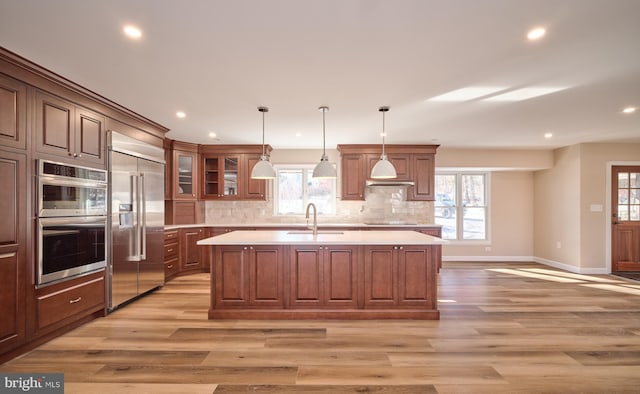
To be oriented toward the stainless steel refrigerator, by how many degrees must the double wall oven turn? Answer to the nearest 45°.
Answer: approximately 90° to its left

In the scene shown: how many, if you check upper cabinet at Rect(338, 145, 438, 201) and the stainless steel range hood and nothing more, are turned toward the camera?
2

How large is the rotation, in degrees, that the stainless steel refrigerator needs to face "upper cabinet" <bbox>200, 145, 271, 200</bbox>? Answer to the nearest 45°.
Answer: approximately 90° to its left

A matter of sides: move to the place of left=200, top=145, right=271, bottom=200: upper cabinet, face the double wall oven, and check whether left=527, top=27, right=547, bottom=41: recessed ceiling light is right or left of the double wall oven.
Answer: left

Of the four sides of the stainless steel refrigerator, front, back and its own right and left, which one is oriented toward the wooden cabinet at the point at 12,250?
right

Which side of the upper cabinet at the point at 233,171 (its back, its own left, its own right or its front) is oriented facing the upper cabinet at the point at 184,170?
right

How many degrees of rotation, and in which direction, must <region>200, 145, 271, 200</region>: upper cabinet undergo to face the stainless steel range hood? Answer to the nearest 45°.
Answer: approximately 90° to its left

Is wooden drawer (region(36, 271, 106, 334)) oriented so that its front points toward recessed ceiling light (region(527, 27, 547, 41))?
yes

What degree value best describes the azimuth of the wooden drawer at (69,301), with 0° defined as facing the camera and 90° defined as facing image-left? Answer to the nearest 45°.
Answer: approximately 315°

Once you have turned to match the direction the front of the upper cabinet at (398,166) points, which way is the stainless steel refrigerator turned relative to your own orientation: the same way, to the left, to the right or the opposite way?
to the left

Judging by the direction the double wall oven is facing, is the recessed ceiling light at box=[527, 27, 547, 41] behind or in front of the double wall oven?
in front

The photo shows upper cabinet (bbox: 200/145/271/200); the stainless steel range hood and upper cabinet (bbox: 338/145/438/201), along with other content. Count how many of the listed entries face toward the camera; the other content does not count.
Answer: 3

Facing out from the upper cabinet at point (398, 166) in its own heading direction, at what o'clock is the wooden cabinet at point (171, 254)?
The wooden cabinet is roughly at 2 o'clock from the upper cabinet.

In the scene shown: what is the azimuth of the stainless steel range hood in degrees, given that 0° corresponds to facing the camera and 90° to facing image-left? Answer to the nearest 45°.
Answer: approximately 0°

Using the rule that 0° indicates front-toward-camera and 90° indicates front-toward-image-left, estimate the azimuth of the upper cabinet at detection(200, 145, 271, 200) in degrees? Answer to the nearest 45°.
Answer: approximately 0°

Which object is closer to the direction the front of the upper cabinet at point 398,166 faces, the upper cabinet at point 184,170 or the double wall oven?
the double wall oven
